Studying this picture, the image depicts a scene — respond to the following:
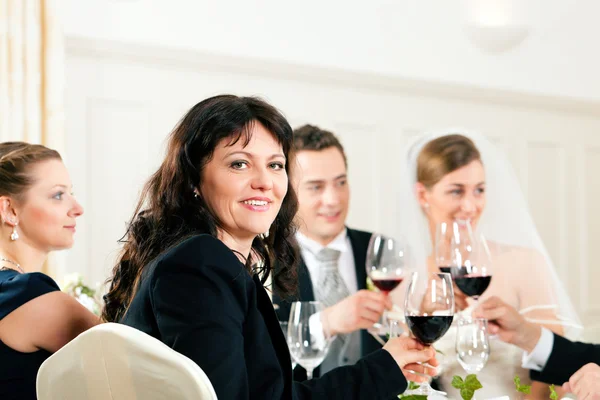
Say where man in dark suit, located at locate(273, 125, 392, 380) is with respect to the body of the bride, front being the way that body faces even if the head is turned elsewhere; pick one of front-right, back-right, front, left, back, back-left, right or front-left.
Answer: right

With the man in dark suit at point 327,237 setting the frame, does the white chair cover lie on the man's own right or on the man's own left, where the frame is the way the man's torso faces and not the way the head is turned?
on the man's own right

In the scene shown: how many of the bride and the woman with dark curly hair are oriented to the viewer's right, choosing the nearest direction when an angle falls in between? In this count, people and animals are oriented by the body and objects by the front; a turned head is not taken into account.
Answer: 1

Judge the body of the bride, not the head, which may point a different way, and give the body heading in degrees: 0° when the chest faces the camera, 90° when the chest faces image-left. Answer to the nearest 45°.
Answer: approximately 0°

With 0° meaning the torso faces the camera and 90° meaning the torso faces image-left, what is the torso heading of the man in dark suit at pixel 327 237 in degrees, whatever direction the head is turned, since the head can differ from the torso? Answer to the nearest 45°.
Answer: approximately 315°

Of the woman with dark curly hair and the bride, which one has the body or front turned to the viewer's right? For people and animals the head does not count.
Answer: the woman with dark curly hair

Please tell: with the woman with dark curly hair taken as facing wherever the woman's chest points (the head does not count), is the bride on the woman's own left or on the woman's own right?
on the woman's own left

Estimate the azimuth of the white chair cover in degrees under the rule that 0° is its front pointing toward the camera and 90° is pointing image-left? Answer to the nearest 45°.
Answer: approximately 225°

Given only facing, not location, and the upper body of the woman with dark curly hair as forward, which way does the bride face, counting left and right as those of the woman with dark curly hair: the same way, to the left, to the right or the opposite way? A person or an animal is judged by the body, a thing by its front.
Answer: to the right

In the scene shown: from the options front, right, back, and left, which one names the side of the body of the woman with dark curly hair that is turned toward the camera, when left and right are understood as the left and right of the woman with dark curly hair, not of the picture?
right

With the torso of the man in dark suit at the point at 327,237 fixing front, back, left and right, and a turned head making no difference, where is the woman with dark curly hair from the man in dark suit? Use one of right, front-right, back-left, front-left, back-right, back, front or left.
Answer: front-right

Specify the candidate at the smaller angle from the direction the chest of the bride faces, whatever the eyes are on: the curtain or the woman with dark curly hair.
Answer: the woman with dark curly hair

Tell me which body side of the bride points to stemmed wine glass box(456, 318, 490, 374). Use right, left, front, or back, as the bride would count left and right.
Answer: front
